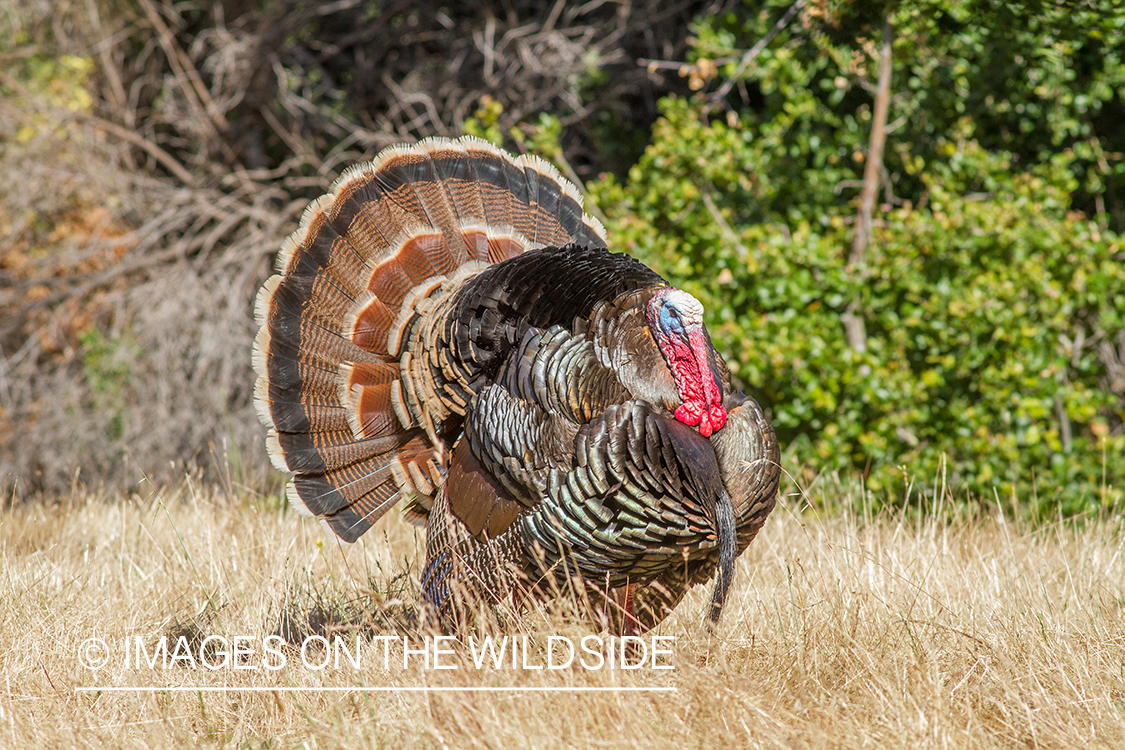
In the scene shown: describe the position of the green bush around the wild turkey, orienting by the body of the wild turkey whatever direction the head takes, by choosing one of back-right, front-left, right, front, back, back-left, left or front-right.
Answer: left

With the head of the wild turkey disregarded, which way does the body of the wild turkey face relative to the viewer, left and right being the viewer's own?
facing the viewer and to the right of the viewer

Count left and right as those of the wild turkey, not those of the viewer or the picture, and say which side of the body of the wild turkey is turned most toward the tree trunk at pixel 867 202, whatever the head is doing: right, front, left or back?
left
